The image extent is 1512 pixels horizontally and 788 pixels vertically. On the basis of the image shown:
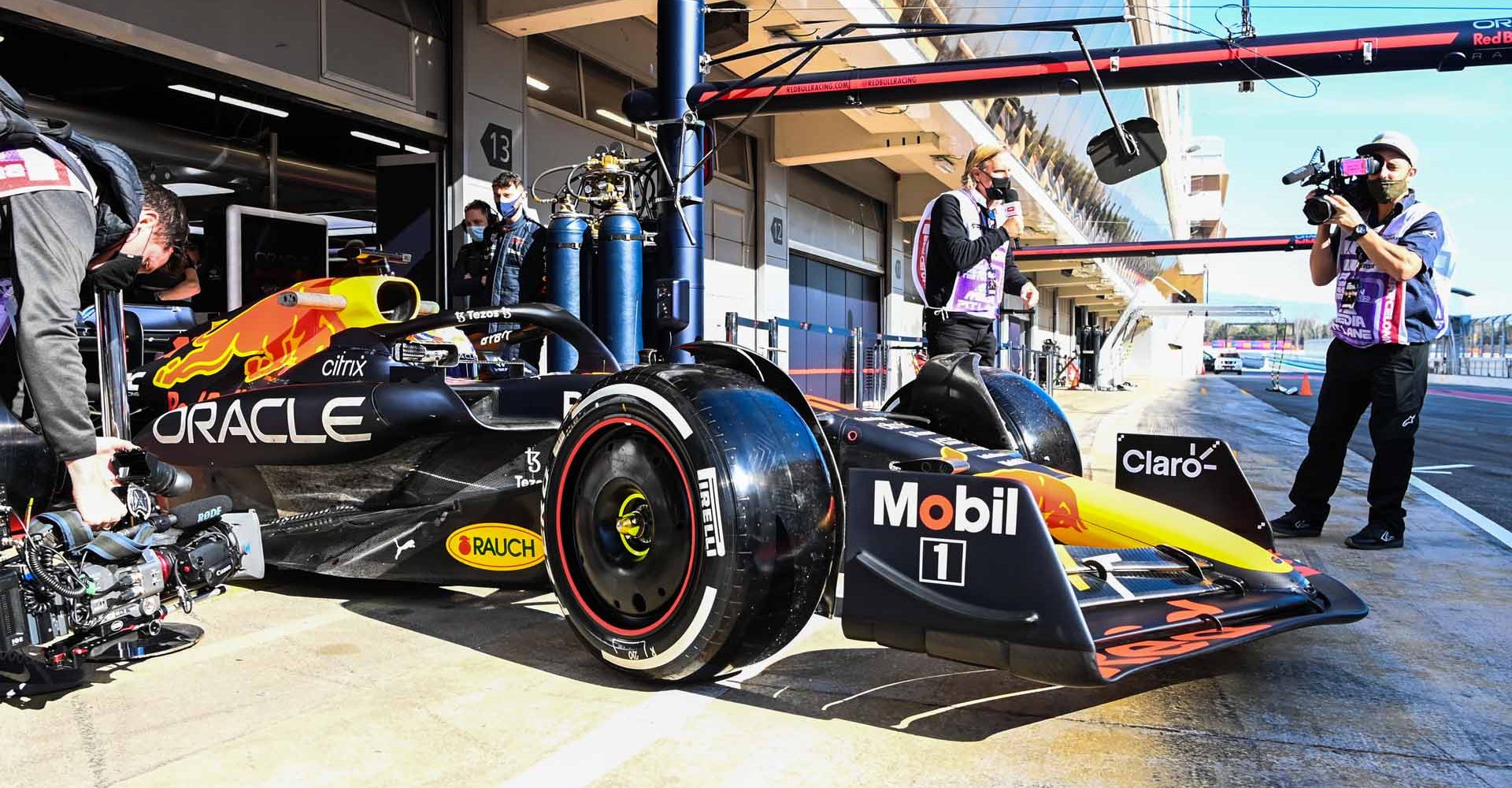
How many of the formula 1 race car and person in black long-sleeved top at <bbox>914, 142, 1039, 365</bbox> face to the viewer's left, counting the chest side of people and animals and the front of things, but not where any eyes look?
0

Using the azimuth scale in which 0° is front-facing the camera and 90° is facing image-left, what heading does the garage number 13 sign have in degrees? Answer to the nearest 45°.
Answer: approximately 315°

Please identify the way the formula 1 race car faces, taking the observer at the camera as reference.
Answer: facing the viewer and to the right of the viewer

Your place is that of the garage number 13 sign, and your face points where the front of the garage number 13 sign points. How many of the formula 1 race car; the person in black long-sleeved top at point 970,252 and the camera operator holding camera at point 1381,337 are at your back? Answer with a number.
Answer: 0

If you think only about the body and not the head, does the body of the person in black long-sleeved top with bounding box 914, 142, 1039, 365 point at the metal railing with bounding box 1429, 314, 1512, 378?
no

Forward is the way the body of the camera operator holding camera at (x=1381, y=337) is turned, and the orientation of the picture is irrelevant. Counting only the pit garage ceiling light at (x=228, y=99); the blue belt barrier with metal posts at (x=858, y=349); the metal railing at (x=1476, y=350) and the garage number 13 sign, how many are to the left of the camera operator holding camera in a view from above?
0

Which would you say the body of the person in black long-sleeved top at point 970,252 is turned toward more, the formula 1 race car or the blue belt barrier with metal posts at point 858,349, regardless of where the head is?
the formula 1 race car

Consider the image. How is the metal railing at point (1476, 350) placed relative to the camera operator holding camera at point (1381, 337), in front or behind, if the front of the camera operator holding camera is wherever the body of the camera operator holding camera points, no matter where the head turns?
behind

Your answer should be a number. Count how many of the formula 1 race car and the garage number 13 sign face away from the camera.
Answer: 0

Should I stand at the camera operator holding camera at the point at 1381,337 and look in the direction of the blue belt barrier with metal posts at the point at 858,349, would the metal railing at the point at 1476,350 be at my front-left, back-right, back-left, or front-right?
front-right

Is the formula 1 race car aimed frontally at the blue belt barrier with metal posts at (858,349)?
no

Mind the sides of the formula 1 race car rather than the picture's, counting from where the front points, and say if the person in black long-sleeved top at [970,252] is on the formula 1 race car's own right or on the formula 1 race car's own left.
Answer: on the formula 1 race car's own left

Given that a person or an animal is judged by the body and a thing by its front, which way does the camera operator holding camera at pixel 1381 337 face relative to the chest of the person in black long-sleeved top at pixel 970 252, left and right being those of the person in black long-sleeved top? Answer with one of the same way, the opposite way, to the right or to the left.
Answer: to the right

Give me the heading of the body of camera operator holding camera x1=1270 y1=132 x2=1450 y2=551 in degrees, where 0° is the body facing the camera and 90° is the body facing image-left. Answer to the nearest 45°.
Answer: approximately 45°

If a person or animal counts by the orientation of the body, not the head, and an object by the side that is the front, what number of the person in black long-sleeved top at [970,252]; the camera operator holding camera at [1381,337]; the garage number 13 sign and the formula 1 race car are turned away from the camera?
0

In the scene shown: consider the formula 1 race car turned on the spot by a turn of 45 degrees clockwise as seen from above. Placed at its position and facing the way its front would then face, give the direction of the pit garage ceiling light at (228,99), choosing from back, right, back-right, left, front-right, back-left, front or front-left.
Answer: back-right

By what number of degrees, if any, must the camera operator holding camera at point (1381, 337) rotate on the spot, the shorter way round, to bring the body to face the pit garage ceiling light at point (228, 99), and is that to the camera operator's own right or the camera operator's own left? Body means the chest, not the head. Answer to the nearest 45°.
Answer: approximately 45° to the camera operator's own right
